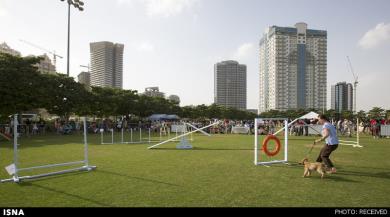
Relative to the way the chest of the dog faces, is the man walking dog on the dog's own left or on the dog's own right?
on the dog's own right

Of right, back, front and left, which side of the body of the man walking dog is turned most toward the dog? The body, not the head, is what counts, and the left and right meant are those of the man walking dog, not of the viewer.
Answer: left

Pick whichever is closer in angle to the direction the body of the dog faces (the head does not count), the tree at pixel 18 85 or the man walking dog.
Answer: the tree

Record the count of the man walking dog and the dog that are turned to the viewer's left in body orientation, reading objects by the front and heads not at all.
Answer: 2

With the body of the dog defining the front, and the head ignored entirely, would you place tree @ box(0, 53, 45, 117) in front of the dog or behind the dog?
in front

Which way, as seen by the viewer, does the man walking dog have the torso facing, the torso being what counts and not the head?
to the viewer's left

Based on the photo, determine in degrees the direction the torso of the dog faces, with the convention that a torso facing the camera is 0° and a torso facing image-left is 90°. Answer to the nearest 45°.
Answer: approximately 90°

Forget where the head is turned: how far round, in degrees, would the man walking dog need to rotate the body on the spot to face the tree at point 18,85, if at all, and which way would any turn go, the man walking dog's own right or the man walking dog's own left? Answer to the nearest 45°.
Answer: approximately 45° to the man walking dog's own right
